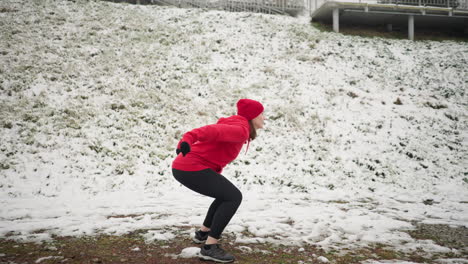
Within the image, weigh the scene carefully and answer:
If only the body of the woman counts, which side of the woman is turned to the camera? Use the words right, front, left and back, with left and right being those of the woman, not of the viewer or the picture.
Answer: right

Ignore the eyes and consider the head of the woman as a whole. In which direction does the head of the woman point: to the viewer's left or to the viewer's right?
to the viewer's right

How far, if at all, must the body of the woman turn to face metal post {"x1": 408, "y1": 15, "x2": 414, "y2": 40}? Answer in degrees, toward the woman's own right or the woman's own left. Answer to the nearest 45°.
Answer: approximately 45° to the woman's own left

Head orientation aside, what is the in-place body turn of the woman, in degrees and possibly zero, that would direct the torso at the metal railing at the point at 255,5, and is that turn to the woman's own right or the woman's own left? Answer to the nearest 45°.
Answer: approximately 90° to the woman's own left
